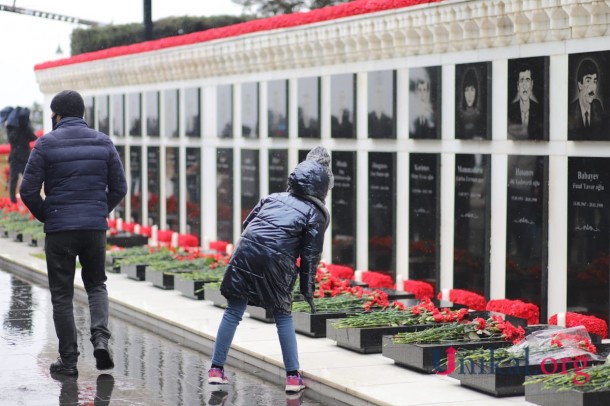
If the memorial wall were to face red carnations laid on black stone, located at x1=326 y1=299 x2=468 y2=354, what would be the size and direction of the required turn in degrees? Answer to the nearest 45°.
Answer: approximately 45° to its left

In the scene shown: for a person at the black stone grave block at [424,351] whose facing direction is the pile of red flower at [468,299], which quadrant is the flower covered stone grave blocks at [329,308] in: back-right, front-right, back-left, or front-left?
front-left

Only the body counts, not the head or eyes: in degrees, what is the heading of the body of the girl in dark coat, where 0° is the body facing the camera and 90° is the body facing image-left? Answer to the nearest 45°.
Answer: approximately 225°

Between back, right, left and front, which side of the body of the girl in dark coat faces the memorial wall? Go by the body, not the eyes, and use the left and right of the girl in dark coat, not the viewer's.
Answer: front

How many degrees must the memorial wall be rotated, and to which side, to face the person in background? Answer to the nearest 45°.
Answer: approximately 90° to its right

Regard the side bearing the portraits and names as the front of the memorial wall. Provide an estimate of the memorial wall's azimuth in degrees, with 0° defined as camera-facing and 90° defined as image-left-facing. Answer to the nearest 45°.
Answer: approximately 45°

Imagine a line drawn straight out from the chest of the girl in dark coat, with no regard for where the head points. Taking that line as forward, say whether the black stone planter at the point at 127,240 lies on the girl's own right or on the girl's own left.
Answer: on the girl's own left

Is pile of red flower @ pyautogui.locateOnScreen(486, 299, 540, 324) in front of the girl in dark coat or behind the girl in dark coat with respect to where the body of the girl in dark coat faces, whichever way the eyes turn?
in front

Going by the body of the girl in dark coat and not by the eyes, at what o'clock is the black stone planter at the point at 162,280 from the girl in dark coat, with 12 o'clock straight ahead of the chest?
The black stone planter is roughly at 10 o'clock from the girl in dark coat.

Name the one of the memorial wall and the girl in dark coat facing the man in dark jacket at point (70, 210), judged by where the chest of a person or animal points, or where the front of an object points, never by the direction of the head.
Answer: the memorial wall

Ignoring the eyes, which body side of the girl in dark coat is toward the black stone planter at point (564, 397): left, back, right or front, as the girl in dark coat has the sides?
right

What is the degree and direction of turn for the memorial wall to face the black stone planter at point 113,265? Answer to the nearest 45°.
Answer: approximately 90° to its right

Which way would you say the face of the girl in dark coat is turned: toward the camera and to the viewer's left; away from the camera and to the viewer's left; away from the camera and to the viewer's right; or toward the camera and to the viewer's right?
away from the camera and to the viewer's right

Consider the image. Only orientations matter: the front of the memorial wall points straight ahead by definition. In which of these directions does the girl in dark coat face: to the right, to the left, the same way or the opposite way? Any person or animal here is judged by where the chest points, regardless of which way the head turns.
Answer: the opposite way
